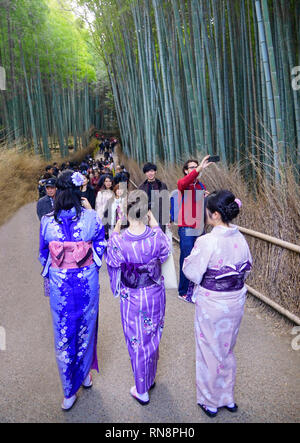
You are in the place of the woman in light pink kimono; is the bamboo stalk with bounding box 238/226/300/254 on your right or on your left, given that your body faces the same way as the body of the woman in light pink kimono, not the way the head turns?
on your right

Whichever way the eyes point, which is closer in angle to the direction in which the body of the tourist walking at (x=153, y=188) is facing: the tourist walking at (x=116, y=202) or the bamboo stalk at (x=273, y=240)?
the bamboo stalk

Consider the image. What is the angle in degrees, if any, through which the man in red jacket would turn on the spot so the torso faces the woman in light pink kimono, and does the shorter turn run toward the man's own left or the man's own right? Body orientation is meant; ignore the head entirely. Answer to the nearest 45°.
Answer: approximately 45° to the man's own right

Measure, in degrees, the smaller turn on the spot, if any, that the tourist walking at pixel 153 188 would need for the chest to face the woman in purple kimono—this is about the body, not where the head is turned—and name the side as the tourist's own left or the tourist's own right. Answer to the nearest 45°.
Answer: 0° — they already face them

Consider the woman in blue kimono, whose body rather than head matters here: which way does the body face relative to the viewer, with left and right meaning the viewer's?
facing away from the viewer

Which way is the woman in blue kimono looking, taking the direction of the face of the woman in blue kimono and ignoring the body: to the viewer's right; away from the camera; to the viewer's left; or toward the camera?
away from the camera
